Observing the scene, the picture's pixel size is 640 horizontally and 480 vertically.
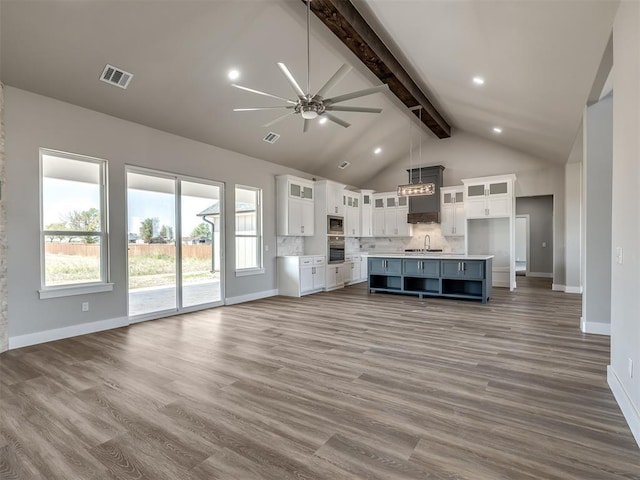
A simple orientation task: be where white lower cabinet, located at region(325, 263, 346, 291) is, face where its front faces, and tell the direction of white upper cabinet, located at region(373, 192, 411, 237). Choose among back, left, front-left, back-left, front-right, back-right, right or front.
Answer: left

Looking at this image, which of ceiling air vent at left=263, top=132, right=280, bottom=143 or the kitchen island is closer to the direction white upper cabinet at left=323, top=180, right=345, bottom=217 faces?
the kitchen island

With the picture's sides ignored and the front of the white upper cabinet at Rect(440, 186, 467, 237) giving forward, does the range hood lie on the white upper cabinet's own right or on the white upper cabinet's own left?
on the white upper cabinet's own right

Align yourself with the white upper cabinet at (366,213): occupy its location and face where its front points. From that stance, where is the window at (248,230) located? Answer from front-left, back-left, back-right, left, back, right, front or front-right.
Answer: front-right

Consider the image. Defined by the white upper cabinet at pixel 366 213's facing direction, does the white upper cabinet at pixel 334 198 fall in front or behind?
in front

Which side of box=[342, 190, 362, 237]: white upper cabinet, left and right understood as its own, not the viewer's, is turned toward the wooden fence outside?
right

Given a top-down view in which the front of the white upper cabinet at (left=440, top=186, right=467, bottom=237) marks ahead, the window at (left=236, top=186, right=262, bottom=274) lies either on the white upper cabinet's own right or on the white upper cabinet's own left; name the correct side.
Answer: on the white upper cabinet's own right

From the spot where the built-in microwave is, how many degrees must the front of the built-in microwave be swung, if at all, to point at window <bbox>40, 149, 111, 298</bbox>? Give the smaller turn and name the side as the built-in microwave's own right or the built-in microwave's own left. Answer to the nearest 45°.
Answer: approximately 90° to the built-in microwave's own right

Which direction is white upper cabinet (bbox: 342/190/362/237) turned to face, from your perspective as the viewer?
facing the viewer and to the right of the viewer

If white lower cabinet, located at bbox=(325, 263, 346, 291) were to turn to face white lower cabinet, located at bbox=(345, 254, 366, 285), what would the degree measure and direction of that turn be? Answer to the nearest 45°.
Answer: approximately 90° to its left

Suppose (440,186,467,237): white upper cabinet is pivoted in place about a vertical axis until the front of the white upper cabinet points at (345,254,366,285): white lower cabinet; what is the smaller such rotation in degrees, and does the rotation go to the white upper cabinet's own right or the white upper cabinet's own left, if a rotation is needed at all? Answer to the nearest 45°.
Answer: approximately 90° to the white upper cabinet's own right

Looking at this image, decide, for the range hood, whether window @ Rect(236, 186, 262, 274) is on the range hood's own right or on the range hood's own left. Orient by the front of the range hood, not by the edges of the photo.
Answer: on the range hood's own right

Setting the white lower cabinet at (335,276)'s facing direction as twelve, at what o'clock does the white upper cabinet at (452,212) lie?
The white upper cabinet is roughly at 10 o'clock from the white lower cabinet.

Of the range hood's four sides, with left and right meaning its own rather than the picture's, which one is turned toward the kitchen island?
front

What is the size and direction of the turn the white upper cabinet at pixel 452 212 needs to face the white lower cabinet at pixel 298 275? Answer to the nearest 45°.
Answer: approximately 45° to its right
